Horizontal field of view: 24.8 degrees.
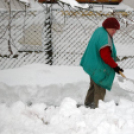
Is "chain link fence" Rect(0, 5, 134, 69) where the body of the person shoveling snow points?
no

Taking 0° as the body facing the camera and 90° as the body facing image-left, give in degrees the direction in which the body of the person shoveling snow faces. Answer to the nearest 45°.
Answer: approximately 270°
